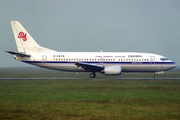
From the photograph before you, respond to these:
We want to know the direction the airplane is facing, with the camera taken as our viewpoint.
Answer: facing to the right of the viewer

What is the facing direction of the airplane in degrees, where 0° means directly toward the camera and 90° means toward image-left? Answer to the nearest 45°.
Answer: approximately 270°
